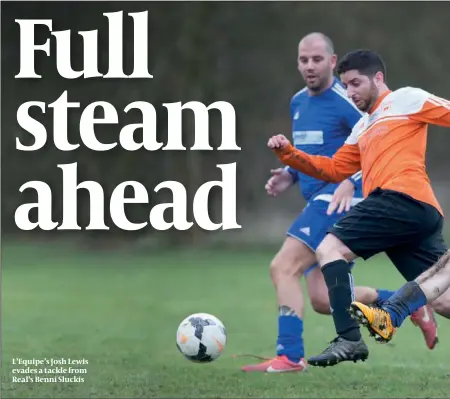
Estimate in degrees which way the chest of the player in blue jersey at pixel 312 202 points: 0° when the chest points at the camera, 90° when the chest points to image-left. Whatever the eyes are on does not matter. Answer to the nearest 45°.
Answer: approximately 45°

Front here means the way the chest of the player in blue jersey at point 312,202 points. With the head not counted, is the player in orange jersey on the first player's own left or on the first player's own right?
on the first player's own left

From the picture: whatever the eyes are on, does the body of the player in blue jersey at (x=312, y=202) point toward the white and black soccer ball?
yes

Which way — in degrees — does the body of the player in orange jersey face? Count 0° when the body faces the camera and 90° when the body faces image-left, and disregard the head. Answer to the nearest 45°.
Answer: approximately 45°
